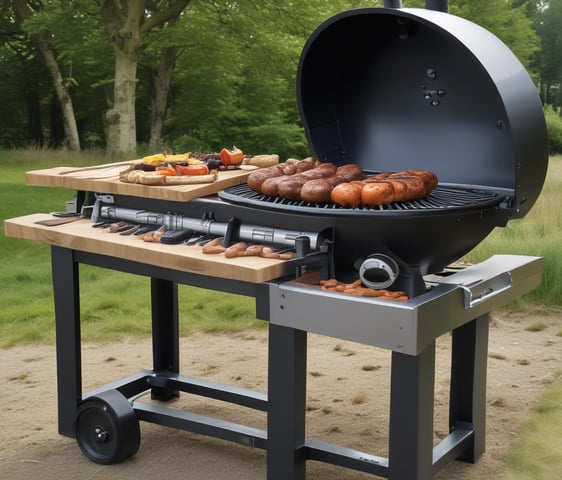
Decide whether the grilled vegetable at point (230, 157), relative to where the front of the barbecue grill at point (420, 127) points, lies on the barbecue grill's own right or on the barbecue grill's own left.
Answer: on the barbecue grill's own right

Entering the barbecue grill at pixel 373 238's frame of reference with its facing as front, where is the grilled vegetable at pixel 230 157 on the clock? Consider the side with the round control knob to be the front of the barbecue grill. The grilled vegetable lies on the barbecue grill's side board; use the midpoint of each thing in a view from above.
The grilled vegetable is roughly at 3 o'clock from the barbecue grill.

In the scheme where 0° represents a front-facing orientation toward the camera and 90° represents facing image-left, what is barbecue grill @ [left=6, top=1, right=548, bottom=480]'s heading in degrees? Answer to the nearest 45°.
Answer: approximately 45°
